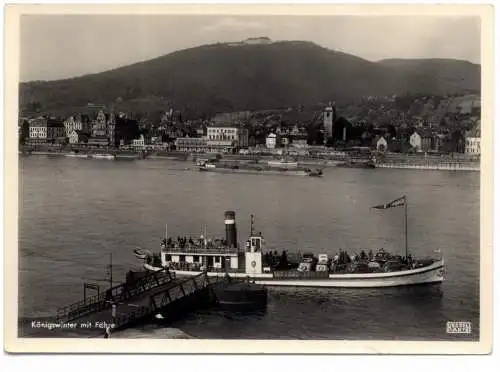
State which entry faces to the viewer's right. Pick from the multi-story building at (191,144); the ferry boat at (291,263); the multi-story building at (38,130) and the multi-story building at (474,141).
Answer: the ferry boat

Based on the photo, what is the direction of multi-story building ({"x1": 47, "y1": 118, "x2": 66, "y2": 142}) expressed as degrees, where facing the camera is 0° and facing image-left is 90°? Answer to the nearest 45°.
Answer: approximately 0°

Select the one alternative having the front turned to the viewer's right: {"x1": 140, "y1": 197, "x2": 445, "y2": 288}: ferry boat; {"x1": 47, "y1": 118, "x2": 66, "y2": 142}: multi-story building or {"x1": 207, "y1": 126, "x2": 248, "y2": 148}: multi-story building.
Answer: the ferry boat

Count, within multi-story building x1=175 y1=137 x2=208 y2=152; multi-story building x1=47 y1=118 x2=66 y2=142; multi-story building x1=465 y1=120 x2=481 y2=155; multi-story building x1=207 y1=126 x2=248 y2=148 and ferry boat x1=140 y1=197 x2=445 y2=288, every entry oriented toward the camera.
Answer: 4

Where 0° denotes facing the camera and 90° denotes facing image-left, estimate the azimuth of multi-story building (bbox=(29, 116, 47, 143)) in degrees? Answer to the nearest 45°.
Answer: approximately 0°

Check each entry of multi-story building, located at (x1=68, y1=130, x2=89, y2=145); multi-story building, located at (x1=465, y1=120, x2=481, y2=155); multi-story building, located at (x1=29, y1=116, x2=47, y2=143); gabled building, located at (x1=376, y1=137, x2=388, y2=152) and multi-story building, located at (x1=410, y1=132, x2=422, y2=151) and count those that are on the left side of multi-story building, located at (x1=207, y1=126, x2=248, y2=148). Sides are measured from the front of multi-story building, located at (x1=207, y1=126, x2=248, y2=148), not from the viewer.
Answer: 3

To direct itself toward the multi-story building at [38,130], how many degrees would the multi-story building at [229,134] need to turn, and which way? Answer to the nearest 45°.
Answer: approximately 90° to its right

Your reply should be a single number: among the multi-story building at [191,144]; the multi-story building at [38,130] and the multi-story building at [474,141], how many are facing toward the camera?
3
